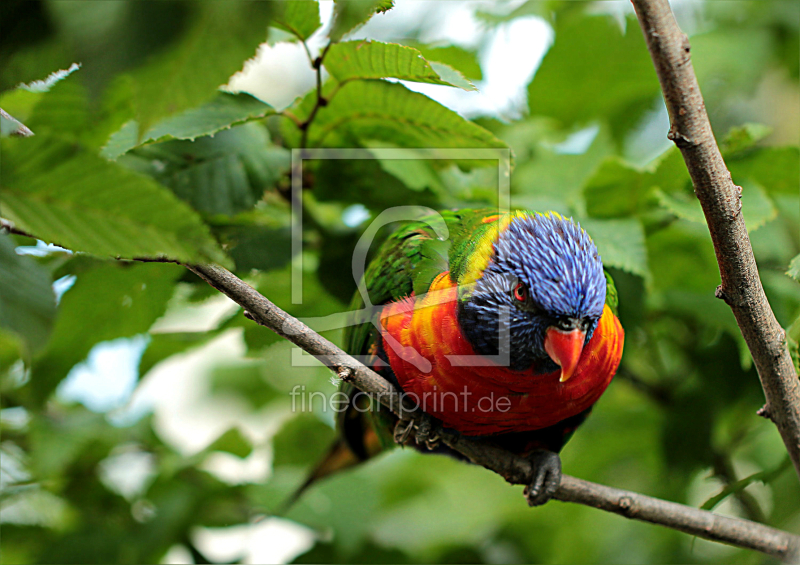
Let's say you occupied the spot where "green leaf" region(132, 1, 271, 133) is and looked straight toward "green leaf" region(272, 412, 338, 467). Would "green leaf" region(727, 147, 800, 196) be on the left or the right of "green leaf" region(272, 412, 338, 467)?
right

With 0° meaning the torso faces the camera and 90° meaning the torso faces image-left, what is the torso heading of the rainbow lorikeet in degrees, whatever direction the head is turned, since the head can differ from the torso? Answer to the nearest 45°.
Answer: approximately 315°

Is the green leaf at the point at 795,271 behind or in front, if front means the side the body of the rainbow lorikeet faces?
in front

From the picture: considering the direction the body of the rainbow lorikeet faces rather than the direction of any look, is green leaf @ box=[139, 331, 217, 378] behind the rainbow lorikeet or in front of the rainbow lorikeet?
behind
